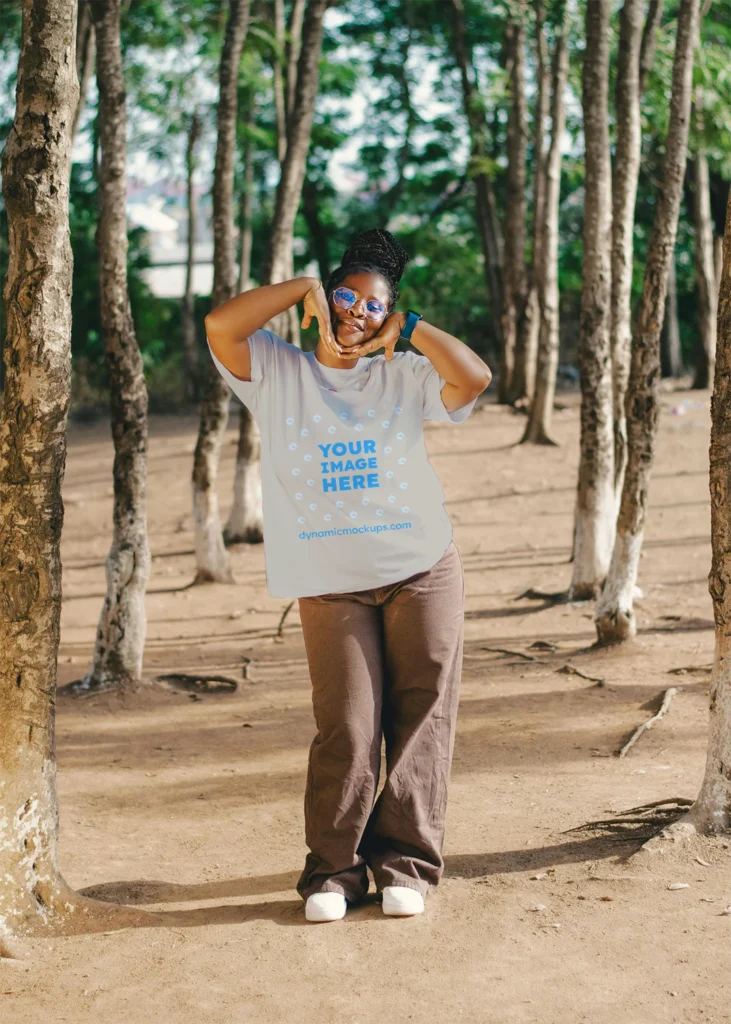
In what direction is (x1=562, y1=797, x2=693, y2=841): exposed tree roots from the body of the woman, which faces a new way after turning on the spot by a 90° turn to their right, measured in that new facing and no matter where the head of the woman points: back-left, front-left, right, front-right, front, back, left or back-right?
back-right

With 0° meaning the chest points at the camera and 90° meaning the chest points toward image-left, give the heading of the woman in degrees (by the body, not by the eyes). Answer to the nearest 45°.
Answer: approximately 0°
